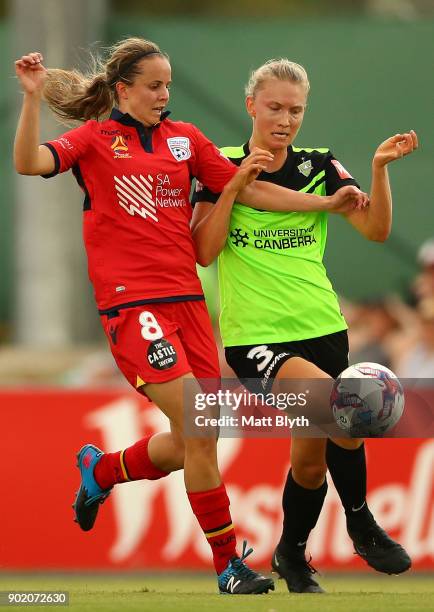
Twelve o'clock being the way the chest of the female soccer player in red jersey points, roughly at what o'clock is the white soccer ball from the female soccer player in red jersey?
The white soccer ball is roughly at 11 o'clock from the female soccer player in red jersey.

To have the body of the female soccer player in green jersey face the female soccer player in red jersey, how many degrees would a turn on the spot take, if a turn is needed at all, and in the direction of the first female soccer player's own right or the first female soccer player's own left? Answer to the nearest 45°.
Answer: approximately 90° to the first female soccer player's own right

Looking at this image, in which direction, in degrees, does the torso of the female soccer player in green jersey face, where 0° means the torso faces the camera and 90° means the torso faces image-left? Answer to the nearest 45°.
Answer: approximately 0°

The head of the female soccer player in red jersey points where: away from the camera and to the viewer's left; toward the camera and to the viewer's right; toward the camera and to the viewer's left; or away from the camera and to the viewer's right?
toward the camera and to the viewer's right

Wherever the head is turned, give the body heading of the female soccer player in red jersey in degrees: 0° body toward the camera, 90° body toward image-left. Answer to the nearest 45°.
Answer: approximately 315°

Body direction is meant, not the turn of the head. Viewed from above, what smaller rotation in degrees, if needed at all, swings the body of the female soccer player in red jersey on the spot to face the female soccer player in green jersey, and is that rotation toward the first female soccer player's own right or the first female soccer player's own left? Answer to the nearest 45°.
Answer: approximately 45° to the first female soccer player's own left
